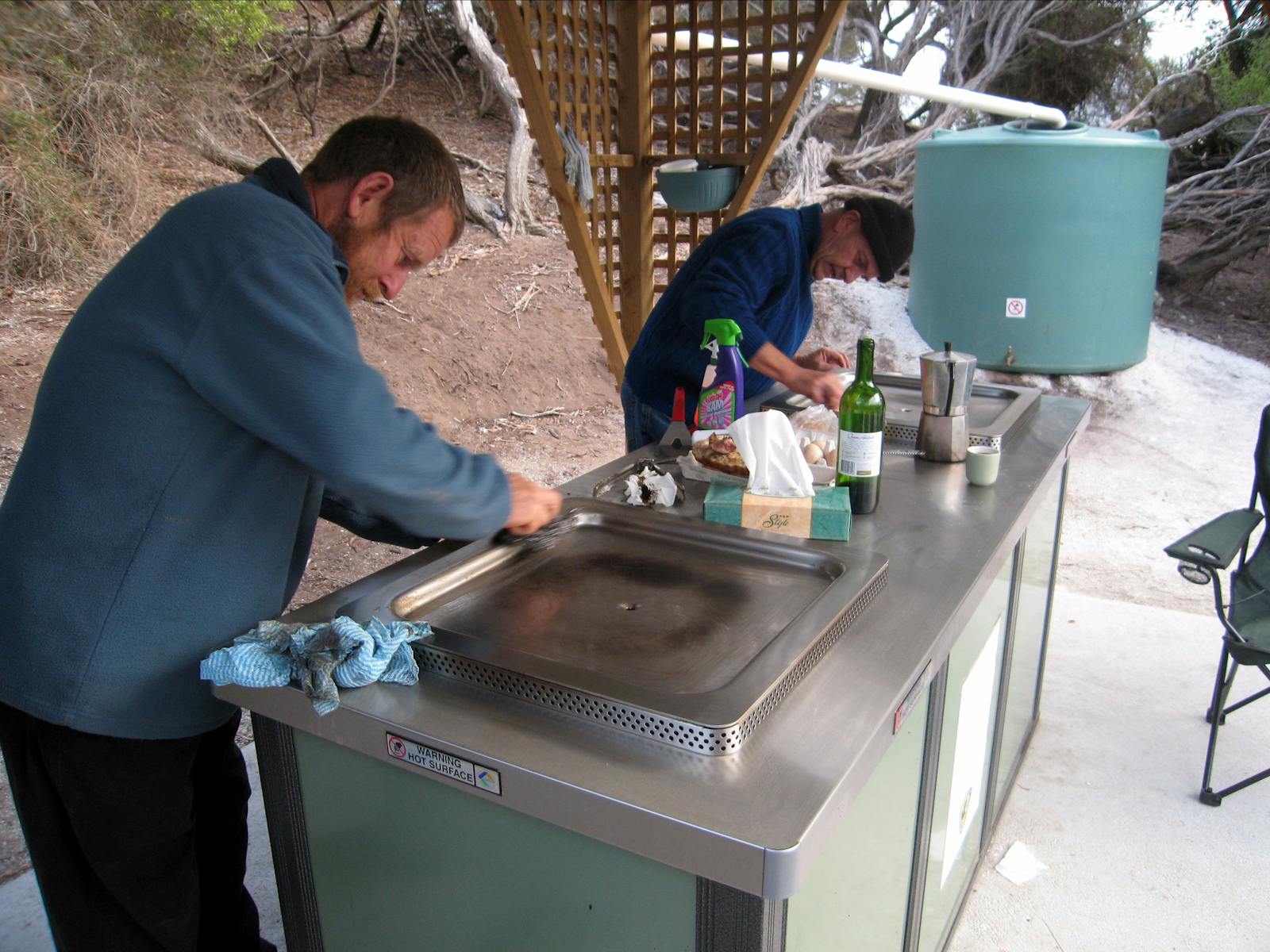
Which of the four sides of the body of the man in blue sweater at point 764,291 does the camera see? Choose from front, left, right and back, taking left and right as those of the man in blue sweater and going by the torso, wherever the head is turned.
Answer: right

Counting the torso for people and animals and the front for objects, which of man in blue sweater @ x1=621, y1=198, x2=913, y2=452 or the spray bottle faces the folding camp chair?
the man in blue sweater

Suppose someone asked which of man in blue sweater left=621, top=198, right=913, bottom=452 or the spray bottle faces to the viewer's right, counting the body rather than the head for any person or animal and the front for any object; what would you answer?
the man in blue sweater

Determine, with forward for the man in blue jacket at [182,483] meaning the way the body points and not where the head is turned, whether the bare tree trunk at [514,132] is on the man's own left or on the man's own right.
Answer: on the man's own left

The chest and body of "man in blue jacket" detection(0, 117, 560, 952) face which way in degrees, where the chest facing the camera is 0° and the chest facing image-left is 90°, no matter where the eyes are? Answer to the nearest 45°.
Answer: approximately 270°
